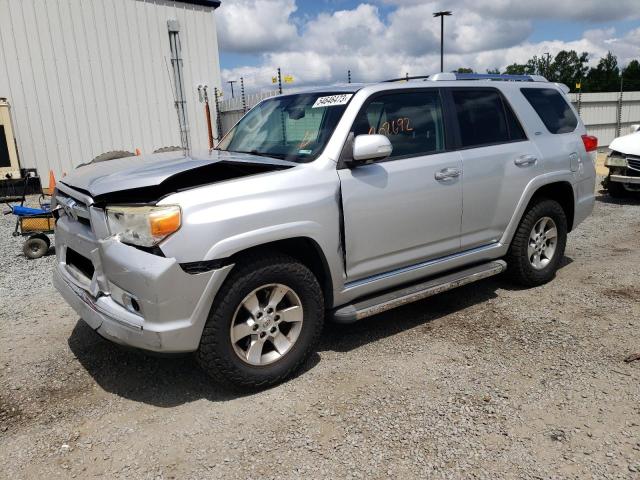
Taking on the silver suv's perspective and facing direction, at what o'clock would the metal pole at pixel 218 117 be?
The metal pole is roughly at 4 o'clock from the silver suv.

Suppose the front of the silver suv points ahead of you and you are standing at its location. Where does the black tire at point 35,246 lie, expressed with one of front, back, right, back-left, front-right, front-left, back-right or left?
right

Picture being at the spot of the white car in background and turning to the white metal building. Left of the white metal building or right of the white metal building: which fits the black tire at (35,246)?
left

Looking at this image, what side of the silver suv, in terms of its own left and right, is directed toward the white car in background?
back

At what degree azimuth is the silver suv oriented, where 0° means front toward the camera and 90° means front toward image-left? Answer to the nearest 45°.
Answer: approximately 45°

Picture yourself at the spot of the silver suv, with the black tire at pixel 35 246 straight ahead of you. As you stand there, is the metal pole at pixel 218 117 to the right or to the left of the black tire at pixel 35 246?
right

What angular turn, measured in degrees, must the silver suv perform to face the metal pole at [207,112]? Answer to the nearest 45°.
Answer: approximately 135° to its right

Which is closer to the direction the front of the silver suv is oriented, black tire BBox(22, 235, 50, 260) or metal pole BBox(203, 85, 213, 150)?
the black tire

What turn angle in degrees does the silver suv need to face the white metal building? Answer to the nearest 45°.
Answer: approximately 90° to its right

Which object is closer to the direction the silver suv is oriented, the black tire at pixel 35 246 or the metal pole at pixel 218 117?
the black tire

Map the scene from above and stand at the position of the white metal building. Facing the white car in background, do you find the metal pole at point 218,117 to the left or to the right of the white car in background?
left
